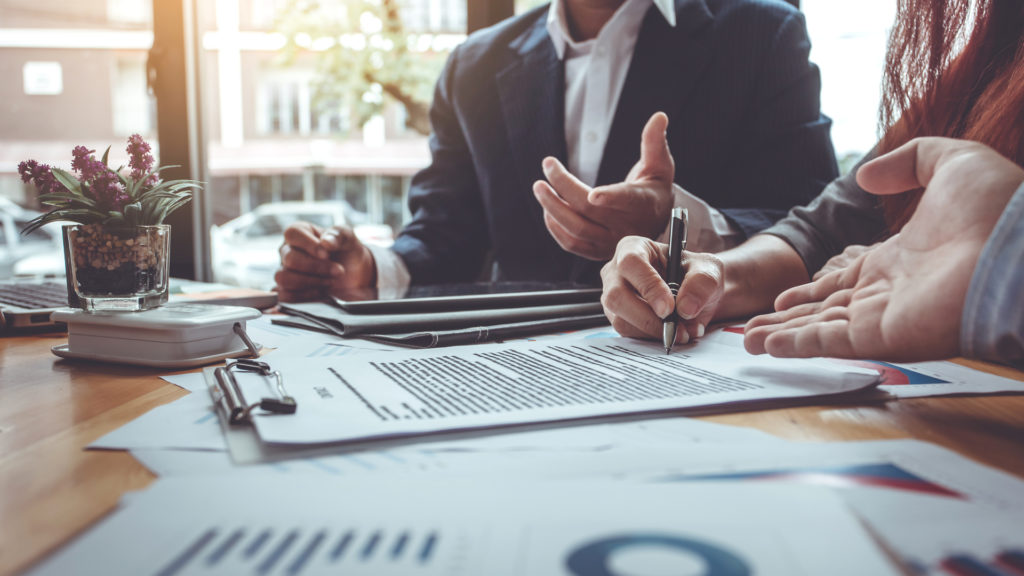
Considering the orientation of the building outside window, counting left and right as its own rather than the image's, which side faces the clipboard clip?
front

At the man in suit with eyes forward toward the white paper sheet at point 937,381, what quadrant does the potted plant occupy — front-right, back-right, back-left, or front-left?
front-right

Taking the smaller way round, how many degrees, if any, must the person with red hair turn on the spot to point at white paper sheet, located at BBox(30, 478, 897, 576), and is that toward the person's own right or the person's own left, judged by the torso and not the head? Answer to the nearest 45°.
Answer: approximately 90° to the person's own left

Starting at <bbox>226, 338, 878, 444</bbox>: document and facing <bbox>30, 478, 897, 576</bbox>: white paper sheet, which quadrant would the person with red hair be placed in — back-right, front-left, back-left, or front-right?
back-left

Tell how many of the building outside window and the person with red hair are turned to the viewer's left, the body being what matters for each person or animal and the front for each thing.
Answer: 1

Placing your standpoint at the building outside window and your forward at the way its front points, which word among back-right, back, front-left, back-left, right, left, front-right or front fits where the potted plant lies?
front

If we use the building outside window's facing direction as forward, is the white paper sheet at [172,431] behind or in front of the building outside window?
in front

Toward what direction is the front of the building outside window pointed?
toward the camera

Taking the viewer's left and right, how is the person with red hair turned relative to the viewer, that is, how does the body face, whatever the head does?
facing to the left of the viewer

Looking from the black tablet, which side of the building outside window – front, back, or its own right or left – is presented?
front

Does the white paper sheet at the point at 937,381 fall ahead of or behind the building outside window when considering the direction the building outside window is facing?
ahead

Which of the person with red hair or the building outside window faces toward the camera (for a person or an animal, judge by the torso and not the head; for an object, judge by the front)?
the building outside window
